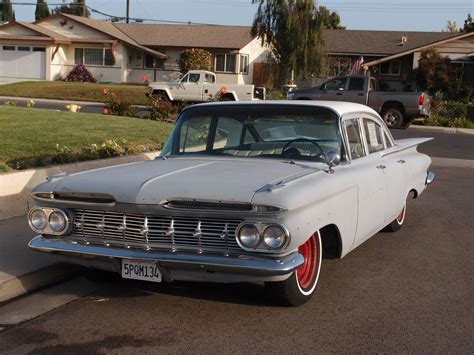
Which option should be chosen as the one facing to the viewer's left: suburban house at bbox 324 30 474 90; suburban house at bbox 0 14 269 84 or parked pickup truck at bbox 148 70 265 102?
the parked pickup truck

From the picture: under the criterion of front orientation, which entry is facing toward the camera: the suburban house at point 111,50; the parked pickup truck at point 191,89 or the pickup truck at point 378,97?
the suburban house

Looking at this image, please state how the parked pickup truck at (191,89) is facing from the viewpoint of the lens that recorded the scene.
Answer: facing to the left of the viewer

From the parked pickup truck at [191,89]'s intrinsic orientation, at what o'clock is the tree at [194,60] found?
The tree is roughly at 3 o'clock from the parked pickup truck.

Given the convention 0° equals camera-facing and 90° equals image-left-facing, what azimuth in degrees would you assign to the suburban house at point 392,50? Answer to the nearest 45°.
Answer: approximately 0°

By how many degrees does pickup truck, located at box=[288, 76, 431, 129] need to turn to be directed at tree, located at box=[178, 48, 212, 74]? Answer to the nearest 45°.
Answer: approximately 45° to its right

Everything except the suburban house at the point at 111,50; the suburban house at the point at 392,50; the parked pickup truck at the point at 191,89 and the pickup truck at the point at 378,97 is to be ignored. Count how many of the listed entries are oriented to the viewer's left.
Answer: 2

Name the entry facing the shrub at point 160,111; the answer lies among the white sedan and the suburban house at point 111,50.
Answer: the suburban house

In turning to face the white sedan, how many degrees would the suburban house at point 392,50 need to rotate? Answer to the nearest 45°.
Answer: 0° — it already faces it

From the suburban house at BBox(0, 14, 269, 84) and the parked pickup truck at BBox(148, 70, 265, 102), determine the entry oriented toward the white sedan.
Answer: the suburban house

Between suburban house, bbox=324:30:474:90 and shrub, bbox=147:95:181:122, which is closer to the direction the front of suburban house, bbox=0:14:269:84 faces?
the shrub

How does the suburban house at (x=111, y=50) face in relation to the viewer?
toward the camera

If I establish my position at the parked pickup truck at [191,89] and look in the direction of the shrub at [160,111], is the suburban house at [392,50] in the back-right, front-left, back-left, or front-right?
back-left

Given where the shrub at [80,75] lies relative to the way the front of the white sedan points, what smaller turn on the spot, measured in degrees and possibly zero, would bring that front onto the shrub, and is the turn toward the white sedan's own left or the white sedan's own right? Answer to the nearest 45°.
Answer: approximately 135° to the white sedan's own right

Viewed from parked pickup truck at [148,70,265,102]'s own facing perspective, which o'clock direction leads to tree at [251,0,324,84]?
The tree is roughly at 4 o'clock from the parked pickup truck.

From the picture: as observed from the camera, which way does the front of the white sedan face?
facing the viewer and to the left of the viewer
